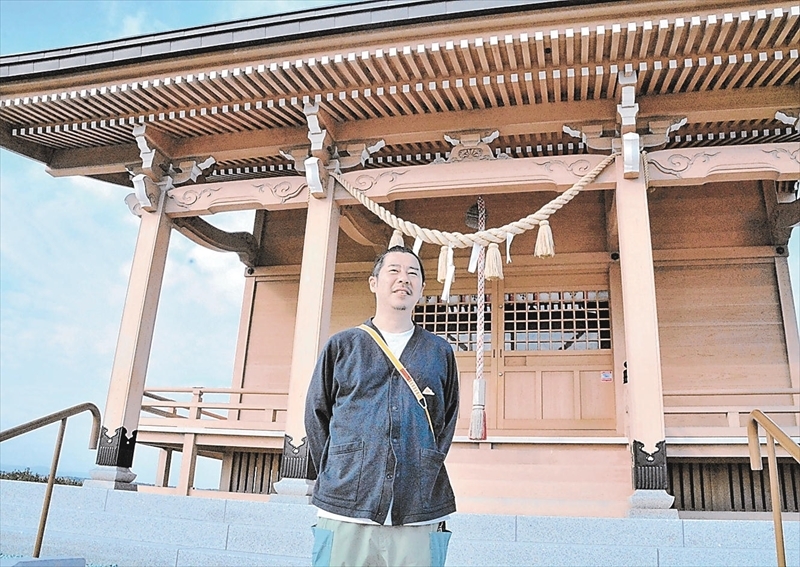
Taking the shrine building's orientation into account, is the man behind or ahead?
ahead

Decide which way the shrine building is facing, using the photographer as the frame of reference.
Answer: facing the viewer

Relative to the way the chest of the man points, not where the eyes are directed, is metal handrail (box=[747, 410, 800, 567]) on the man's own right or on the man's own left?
on the man's own left

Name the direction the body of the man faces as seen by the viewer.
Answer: toward the camera

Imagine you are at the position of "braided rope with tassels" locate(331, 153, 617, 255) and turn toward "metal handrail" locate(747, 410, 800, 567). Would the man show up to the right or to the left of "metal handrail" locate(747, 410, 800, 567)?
right

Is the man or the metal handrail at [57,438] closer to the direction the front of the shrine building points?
the man

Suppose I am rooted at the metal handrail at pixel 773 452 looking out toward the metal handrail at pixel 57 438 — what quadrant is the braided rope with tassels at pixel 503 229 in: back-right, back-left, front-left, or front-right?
front-right

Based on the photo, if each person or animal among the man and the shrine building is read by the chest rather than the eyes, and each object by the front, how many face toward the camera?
2
